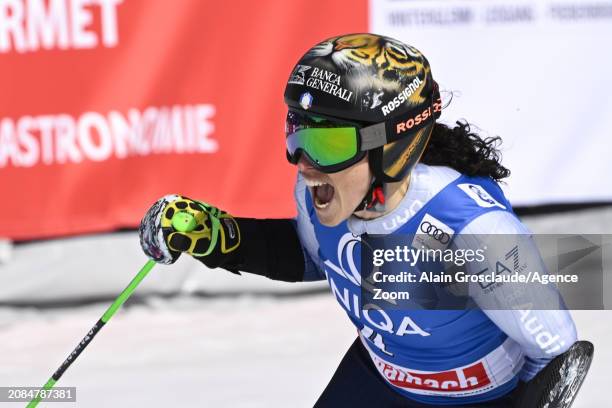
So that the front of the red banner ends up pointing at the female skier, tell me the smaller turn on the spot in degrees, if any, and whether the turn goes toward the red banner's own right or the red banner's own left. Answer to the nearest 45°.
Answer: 0° — it already faces them

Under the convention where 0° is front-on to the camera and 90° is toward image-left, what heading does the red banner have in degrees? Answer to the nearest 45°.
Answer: approximately 0°

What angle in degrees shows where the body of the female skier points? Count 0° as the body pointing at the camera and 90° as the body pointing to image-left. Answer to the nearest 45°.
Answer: approximately 45°

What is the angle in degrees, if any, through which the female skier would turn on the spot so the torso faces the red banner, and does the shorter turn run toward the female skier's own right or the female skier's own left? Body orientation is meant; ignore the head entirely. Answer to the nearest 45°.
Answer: approximately 90° to the female skier's own right
